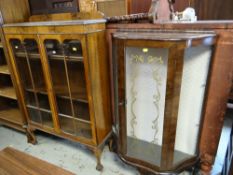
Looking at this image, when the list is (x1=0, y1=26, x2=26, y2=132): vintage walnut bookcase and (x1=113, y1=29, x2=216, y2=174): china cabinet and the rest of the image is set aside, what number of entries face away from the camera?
0

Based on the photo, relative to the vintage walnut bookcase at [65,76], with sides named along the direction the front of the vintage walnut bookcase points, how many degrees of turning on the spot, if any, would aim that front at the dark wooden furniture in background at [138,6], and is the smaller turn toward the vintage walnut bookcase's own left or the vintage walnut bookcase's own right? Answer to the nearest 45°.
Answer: approximately 135° to the vintage walnut bookcase's own left

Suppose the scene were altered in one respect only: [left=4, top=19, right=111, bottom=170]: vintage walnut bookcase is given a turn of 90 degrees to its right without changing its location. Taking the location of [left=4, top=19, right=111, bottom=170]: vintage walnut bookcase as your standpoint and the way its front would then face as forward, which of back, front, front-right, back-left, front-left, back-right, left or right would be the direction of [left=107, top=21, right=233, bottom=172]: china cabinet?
back

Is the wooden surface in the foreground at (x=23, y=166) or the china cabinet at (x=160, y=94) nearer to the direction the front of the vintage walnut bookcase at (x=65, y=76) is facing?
the wooden surface in the foreground

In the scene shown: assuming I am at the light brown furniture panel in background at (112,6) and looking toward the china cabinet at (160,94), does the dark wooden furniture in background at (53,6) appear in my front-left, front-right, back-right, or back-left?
back-right

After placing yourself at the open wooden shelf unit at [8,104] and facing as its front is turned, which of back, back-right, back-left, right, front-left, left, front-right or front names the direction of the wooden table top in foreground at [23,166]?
front-left

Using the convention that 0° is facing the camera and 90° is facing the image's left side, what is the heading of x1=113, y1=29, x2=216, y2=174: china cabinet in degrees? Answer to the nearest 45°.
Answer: approximately 45°

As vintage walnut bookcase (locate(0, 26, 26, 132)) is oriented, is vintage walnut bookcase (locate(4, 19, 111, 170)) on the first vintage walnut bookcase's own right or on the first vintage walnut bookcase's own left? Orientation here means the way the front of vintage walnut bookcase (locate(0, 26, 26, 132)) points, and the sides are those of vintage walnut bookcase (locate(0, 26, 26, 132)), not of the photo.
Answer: on the first vintage walnut bookcase's own left

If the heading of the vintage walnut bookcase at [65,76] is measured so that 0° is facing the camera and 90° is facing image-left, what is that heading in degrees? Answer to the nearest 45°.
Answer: approximately 45°
